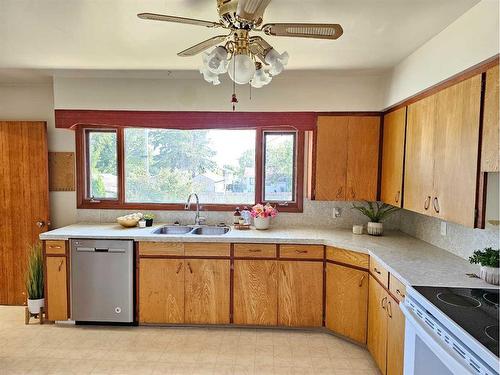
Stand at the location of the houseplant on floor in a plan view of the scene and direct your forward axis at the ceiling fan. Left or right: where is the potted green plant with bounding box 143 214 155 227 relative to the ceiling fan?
left

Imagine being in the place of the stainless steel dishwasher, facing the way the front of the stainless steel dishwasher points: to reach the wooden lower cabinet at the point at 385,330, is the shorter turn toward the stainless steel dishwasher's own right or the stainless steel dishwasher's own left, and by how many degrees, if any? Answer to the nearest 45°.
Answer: approximately 45° to the stainless steel dishwasher's own left

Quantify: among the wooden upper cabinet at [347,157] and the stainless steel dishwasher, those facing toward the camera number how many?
2

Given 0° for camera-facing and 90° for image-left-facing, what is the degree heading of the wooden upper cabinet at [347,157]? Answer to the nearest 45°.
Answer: approximately 0°

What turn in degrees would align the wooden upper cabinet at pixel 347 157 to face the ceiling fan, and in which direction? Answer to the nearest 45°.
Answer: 0° — it already faces it

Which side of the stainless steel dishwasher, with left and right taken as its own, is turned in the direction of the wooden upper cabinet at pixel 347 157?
left

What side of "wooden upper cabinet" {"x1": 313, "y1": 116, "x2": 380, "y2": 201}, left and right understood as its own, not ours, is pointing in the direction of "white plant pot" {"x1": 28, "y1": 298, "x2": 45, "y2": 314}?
right

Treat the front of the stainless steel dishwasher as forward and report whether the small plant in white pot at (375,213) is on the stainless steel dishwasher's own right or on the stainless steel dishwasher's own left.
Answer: on the stainless steel dishwasher's own left

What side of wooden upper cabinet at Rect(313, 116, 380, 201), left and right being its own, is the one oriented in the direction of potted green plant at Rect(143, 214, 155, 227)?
right

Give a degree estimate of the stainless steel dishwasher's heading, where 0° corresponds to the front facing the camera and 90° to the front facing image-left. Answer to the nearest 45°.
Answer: approximately 0°

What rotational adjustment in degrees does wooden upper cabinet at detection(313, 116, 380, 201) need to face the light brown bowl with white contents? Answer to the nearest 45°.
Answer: approximately 90° to its right
